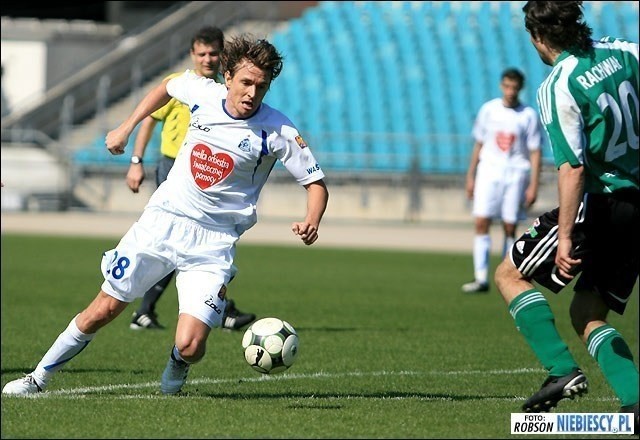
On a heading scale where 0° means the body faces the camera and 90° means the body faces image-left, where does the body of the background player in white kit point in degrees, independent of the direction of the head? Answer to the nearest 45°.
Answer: approximately 0°

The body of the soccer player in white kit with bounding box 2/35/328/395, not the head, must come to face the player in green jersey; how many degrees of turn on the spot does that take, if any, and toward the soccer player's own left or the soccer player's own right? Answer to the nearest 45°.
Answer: approximately 45° to the soccer player's own left

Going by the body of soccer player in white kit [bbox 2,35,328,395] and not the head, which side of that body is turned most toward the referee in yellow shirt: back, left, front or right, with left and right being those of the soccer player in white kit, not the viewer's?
back

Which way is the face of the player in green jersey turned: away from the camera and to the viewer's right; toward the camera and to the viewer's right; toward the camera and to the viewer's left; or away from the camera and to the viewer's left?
away from the camera and to the viewer's left

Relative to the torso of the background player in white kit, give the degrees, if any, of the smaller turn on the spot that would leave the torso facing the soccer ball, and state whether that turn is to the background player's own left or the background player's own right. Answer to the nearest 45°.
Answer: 0° — they already face it

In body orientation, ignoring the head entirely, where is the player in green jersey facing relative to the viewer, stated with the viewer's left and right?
facing away from the viewer and to the left of the viewer

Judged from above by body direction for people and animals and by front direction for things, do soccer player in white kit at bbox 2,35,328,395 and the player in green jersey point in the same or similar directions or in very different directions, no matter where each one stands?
very different directions

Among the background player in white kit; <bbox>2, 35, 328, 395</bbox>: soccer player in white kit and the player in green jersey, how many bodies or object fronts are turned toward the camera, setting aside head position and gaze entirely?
2
